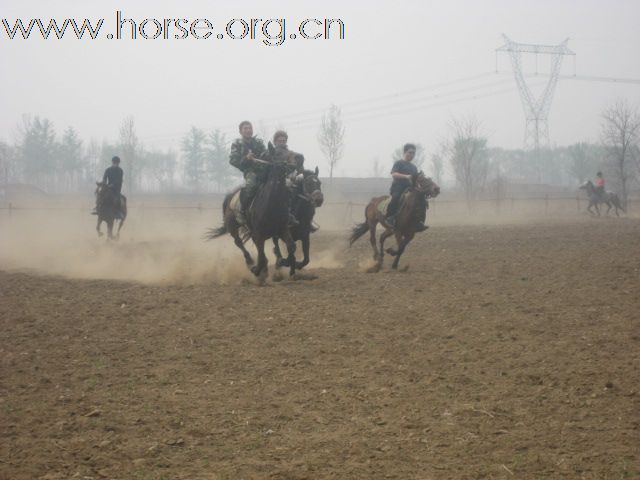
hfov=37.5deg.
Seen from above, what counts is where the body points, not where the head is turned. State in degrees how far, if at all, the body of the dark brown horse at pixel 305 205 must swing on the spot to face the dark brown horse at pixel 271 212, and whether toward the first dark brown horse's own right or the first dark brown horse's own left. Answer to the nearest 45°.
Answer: approximately 90° to the first dark brown horse's own right

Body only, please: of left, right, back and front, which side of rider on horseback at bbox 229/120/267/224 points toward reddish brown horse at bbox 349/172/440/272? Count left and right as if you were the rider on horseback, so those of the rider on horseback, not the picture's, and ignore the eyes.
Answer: left

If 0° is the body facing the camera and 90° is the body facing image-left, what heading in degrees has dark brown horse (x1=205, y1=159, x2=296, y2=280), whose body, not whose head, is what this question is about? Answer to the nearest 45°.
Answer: approximately 315°

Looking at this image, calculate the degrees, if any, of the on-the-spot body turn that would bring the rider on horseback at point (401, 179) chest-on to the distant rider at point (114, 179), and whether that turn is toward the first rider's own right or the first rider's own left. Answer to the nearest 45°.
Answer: approximately 180°

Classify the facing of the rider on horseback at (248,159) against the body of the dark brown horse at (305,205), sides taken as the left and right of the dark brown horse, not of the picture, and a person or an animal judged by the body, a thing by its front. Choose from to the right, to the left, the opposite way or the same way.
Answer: the same way

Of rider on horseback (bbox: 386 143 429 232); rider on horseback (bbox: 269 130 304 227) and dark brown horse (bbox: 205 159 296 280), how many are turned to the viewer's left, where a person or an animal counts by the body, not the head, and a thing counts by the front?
0

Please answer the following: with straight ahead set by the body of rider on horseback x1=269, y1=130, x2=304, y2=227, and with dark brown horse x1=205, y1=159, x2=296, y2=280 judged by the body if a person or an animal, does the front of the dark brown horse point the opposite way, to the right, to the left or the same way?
the same way

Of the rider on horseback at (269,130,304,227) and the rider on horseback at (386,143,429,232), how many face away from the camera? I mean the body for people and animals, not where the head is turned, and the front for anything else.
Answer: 0

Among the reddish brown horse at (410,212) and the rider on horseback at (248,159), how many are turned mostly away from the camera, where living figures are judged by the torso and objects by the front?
0

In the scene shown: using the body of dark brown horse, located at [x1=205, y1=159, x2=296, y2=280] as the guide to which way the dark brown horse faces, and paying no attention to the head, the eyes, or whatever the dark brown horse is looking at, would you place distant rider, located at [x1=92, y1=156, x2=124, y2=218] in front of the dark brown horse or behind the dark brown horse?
behind

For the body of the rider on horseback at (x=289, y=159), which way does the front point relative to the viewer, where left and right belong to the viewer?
facing the viewer and to the right of the viewer

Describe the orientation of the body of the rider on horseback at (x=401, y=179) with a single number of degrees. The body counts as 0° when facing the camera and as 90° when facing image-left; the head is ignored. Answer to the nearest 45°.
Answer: approximately 315°
